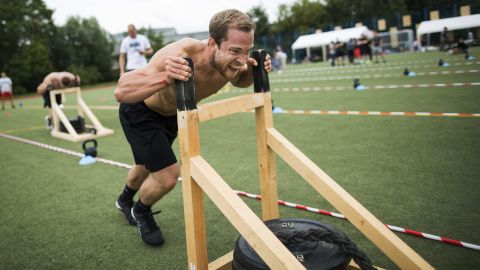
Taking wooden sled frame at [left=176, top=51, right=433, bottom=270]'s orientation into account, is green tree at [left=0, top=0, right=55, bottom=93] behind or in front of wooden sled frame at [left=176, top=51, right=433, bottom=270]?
behind

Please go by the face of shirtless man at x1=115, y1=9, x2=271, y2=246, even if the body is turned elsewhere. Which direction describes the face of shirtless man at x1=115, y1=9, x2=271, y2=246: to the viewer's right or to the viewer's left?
to the viewer's right

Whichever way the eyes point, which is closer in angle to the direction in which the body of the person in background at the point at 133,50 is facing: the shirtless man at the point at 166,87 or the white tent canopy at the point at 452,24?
the shirtless man

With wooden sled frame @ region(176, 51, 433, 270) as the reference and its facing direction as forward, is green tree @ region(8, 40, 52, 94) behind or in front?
behind

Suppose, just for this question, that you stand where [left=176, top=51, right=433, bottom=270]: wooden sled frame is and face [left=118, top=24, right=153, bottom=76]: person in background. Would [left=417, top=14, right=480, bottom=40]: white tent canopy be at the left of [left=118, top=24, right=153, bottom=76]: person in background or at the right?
right

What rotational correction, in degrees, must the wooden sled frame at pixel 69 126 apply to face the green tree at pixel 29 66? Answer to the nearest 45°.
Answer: approximately 135° to its left

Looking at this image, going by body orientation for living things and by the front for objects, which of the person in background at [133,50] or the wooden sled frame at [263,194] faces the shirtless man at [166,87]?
the person in background
